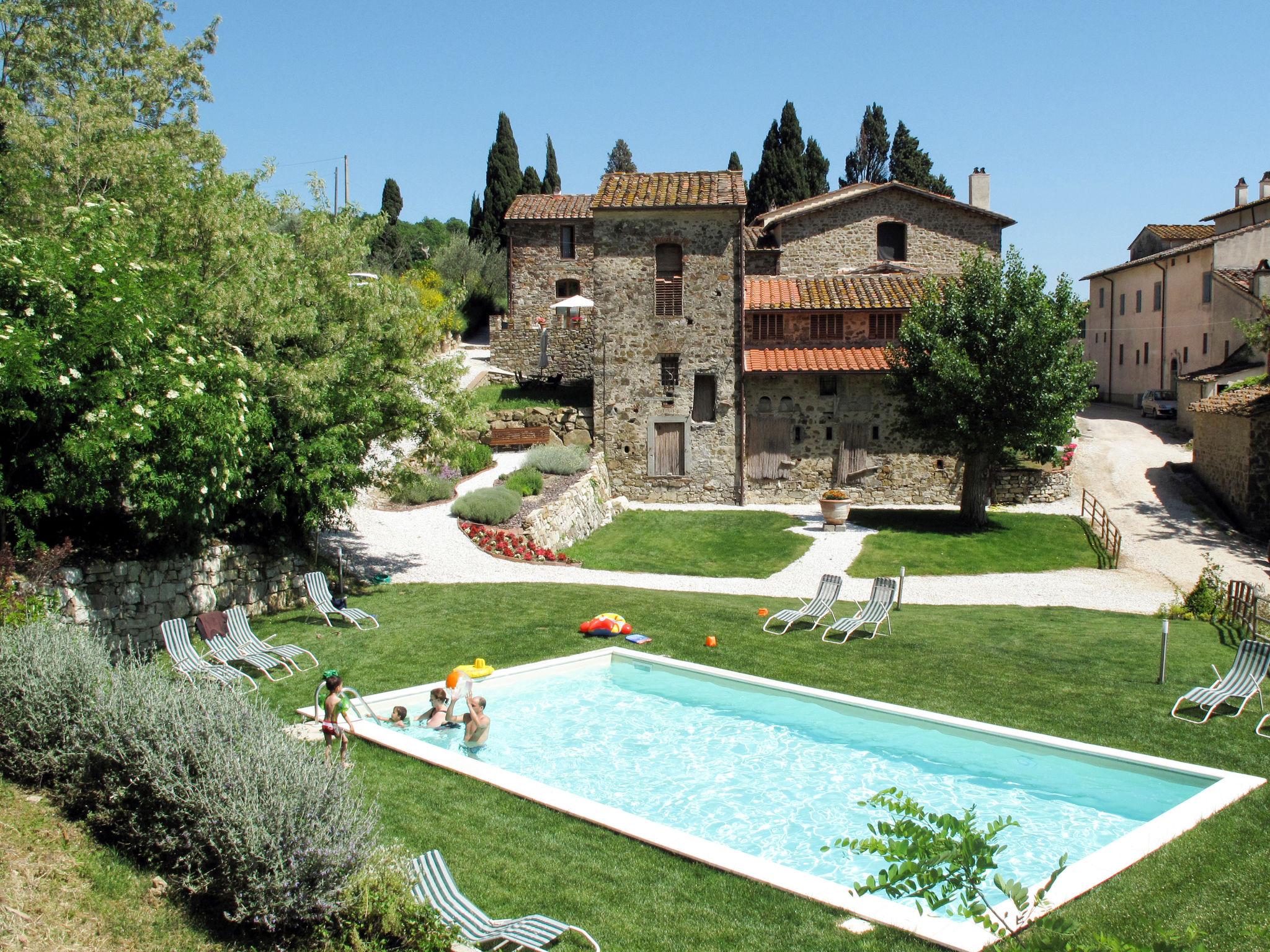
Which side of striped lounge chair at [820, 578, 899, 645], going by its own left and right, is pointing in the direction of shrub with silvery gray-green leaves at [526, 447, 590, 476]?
right

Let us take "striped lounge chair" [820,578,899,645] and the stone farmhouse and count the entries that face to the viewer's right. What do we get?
0

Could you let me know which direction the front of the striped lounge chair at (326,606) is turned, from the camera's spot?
facing the viewer and to the right of the viewer

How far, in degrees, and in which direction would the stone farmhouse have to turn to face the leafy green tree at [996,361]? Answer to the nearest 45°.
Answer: approximately 45° to its left

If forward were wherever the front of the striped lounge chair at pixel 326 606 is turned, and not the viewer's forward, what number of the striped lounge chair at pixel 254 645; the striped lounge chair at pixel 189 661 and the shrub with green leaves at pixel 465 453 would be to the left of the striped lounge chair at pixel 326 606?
1

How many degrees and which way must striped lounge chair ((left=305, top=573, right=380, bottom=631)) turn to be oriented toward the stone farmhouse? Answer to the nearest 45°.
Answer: approximately 90° to its left

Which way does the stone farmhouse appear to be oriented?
toward the camera

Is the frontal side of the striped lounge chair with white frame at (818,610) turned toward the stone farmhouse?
no

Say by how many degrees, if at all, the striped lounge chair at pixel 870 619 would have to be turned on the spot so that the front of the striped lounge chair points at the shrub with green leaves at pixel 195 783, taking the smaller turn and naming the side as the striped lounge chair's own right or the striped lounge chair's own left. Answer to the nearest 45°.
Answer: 0° — it already faces it

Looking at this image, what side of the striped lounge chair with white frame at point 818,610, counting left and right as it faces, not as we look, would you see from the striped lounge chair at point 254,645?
front

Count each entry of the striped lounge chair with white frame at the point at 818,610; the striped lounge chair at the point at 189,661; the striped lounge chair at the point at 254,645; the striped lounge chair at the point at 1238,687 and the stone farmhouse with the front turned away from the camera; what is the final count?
0

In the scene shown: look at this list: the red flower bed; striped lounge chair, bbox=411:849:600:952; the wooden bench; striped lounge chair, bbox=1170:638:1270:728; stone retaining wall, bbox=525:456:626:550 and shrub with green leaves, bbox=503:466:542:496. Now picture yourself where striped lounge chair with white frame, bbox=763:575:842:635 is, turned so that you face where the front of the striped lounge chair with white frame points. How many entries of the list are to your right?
4

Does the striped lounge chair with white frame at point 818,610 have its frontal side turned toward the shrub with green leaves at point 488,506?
no

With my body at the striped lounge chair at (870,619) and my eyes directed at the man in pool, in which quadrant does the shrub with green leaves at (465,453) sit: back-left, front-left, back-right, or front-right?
front-right

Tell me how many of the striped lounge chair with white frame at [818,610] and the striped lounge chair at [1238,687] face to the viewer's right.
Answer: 0

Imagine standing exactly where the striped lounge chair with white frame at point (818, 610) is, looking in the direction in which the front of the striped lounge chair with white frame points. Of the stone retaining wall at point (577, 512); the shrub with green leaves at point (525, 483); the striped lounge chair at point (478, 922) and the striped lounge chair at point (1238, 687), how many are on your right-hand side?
2

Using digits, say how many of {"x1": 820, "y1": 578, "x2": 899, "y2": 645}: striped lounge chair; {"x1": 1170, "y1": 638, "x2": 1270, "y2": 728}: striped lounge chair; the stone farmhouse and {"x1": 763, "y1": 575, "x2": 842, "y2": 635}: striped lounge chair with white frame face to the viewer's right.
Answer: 0

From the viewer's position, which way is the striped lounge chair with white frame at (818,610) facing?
facing the viewer and to the left of the viewer
